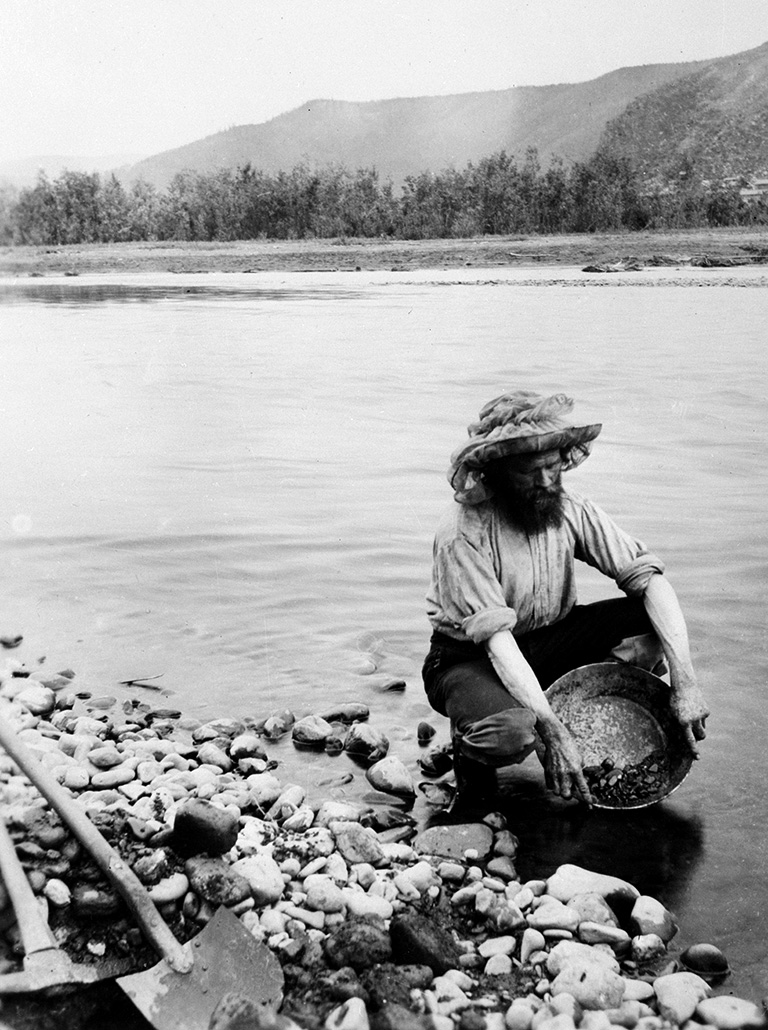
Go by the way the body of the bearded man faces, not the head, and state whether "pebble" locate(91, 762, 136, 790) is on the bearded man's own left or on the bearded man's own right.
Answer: on the bearded man's own right

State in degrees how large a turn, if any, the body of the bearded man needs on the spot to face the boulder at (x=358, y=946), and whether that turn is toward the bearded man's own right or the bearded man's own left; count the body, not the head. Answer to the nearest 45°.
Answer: approximately 45° to the bearded man's own right
